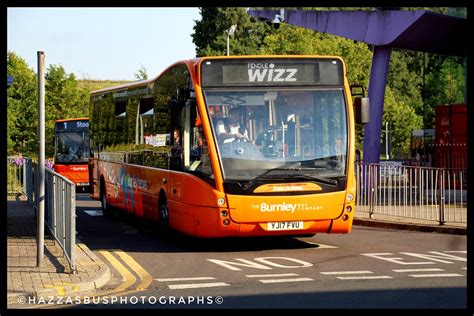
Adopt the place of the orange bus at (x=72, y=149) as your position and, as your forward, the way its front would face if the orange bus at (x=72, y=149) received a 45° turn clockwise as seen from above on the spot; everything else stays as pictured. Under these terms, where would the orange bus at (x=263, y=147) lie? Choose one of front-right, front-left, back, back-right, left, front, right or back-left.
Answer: front-left

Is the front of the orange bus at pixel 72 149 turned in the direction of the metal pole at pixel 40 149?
yes

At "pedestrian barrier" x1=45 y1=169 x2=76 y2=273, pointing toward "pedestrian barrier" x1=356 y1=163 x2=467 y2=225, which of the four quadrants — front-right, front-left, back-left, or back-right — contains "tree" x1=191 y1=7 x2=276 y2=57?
front-left

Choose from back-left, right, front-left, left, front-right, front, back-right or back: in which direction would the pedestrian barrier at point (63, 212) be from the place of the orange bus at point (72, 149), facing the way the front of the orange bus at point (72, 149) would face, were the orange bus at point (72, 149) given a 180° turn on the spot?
back

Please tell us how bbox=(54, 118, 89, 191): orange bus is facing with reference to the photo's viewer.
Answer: facing the viewer

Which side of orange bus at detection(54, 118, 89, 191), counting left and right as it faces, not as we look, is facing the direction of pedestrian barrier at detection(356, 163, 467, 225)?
front

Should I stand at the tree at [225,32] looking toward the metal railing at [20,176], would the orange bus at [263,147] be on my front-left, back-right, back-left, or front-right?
front-left

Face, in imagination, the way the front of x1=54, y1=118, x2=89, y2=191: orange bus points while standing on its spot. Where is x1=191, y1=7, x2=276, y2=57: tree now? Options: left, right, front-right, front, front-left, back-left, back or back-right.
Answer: left
